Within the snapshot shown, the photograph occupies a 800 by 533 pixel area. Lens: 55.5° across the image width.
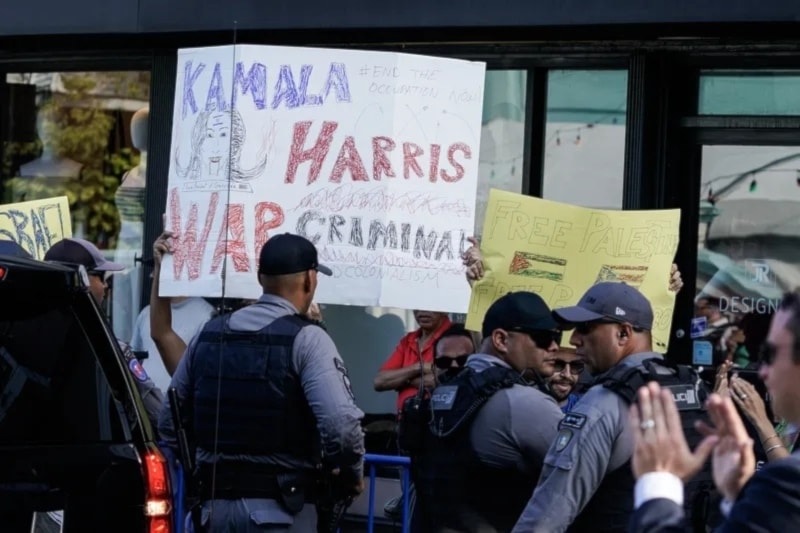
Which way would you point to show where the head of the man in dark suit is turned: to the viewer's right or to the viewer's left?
to the viewer's left

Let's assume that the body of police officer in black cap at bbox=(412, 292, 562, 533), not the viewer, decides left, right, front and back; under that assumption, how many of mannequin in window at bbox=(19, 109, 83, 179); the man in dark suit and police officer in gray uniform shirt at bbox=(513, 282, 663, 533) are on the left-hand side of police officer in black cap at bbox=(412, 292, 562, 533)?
1

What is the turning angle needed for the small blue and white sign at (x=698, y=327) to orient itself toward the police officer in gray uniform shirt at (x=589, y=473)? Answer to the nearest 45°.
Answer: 0° — it already faces them

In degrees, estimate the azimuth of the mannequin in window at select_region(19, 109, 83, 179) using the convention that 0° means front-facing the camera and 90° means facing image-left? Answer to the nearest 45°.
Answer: approximately 0°

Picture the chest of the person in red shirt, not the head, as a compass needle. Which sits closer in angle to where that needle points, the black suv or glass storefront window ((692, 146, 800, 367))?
the black suv

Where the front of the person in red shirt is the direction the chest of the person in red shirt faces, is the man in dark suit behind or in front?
in front

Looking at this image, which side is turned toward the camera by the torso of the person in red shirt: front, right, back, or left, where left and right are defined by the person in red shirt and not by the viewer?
front

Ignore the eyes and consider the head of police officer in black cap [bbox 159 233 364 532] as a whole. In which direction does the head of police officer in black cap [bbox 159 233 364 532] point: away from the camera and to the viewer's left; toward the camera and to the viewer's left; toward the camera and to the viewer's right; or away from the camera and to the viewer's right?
away from the camera and to the viewer's right

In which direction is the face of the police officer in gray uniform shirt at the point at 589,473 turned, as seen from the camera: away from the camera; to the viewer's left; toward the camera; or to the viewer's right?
to the viewer's left

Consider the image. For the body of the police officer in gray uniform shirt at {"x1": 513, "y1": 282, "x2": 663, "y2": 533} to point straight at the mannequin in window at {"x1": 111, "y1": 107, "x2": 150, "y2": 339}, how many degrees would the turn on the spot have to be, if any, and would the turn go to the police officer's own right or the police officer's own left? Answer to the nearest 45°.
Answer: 0° — they already face it

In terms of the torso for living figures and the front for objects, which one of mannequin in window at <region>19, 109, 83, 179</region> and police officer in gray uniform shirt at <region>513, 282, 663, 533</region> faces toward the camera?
the mannequin in window

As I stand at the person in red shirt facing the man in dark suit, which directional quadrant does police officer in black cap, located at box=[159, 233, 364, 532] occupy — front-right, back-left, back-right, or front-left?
front-right

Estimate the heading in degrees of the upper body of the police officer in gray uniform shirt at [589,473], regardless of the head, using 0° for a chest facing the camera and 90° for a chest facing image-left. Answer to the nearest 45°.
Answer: approximately 135°
